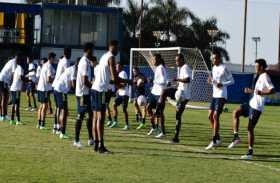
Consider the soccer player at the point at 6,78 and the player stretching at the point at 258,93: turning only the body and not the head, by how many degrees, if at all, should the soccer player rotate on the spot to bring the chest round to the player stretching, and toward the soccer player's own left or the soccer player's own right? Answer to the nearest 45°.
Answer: approximately 45° to the soccer player's own right

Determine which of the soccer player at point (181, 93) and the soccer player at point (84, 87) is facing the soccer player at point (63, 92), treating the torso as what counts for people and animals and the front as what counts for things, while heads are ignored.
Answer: the soccer player at point (181, 93)

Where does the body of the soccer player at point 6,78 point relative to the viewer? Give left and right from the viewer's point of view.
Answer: facing to the right of the viewer

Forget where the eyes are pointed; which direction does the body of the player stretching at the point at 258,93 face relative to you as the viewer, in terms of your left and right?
facing to the left of the viewer

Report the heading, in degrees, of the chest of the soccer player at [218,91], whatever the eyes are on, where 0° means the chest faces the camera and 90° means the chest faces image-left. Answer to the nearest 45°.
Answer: approximately 45°

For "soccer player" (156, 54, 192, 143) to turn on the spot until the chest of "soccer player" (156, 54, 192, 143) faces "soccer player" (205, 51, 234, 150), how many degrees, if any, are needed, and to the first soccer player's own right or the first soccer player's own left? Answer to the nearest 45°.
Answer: approximately 135° to the first soccer player's own left

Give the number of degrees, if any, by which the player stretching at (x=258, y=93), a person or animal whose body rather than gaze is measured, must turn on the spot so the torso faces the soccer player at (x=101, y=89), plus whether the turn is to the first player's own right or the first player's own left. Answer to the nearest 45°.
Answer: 0° — they already face them

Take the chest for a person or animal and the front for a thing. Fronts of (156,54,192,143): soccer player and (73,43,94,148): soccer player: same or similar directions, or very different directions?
very different directions
